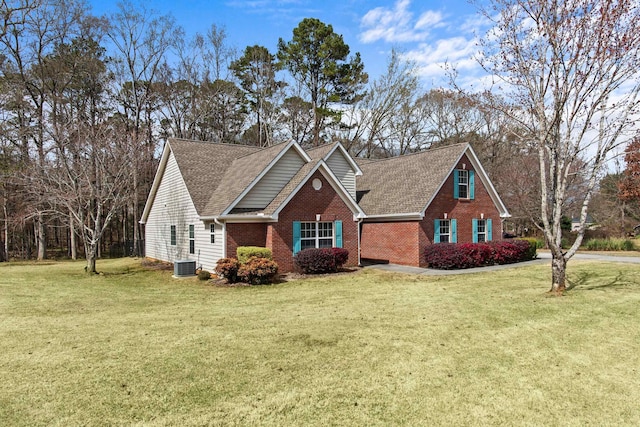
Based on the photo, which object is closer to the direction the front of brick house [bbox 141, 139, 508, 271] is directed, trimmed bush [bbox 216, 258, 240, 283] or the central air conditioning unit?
the trimmed bush

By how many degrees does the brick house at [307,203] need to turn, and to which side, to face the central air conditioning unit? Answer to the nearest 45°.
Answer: approximately 90° to its right

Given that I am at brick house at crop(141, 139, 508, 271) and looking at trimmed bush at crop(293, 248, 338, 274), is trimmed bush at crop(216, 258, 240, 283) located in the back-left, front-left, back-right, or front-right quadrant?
front-right

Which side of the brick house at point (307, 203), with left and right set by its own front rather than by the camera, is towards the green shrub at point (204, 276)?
right
